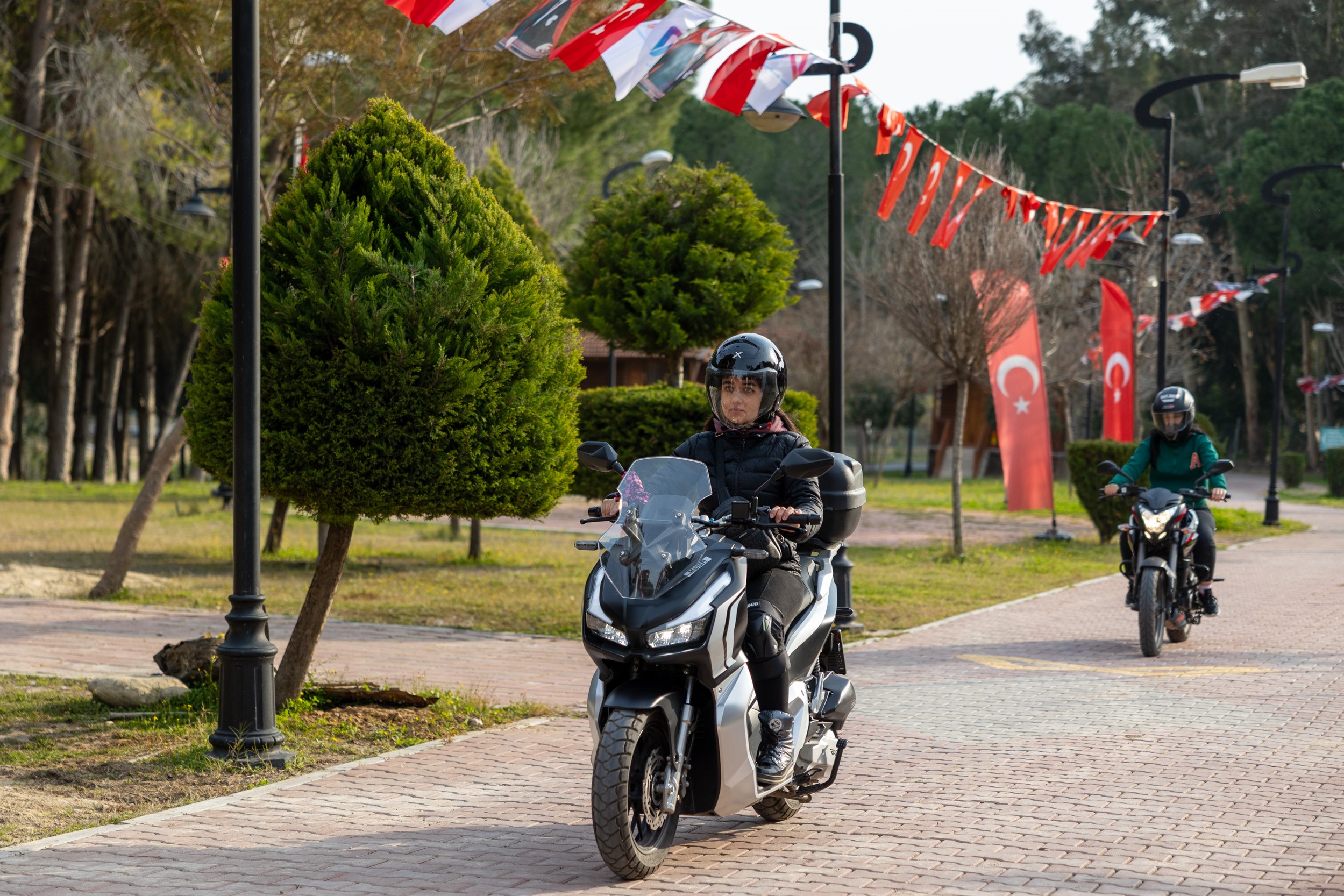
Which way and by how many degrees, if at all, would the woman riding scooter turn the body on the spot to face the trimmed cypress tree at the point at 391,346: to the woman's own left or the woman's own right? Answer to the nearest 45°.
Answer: approximately 90° to the woman's own right

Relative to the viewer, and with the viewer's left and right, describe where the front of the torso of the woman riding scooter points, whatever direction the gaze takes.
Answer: facing the viewer and to the left of the viewer

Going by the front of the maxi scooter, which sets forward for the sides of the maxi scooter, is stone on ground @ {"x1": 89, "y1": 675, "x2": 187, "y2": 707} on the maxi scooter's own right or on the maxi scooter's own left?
on the maxi scooter's own right

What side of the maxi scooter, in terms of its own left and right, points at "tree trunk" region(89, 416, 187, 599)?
right

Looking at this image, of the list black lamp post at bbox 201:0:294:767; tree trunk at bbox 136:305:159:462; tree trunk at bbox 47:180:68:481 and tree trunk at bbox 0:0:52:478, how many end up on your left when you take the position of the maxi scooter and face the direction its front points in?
0

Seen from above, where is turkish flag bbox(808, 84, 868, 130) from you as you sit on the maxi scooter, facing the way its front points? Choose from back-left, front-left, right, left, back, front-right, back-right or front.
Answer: back-right

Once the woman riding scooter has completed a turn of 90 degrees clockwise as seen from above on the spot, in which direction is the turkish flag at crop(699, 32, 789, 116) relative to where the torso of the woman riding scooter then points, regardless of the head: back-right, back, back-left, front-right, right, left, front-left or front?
front-right

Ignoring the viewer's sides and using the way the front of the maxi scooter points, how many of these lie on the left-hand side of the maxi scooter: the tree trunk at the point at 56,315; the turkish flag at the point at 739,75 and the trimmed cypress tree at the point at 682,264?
0

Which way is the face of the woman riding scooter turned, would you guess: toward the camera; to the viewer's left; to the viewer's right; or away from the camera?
toward the camera

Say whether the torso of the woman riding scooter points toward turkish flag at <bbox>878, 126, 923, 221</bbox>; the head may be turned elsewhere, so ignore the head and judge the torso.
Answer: no

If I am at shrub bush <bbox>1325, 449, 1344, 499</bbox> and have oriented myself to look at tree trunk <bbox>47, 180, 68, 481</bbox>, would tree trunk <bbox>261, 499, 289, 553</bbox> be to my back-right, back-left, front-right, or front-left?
front-left
